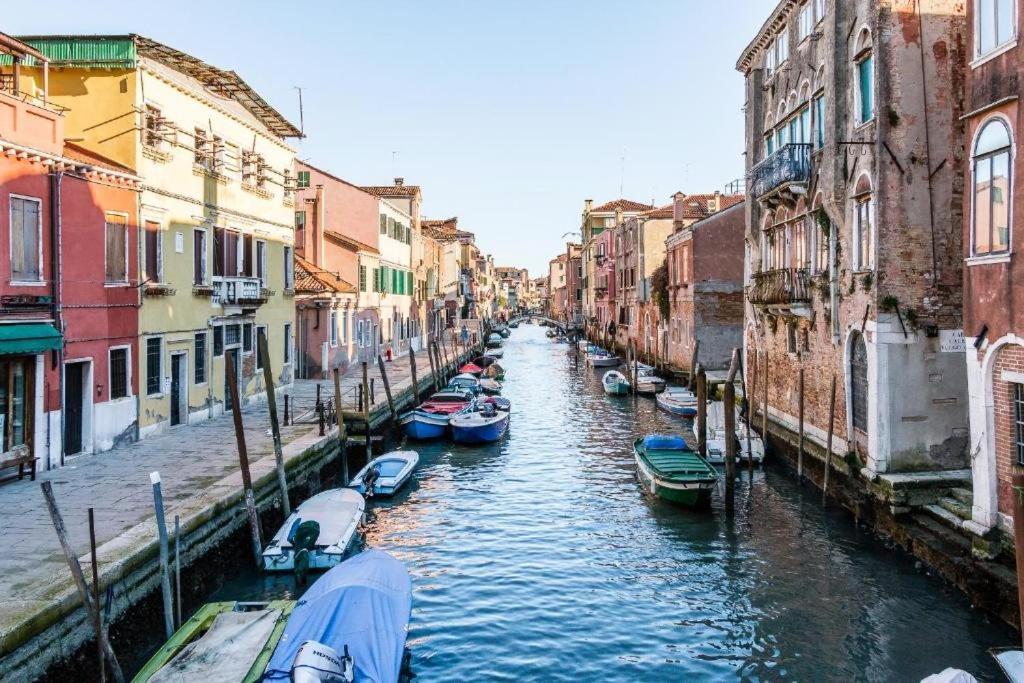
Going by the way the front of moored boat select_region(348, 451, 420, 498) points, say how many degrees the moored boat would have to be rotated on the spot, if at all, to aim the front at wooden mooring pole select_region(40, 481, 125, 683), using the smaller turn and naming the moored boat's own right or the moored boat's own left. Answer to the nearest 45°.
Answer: approximately 135° to the moored boat's own right

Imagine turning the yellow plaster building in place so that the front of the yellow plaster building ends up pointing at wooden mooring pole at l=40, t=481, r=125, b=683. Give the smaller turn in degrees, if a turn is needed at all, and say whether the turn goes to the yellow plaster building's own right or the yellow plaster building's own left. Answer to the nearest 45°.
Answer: approximately 45° to the yellow plaster building's own right

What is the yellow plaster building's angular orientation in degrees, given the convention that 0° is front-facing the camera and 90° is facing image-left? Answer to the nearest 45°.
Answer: approximately 315°

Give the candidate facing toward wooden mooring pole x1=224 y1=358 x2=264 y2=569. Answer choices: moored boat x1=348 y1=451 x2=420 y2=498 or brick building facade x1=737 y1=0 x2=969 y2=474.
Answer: the brick building facade

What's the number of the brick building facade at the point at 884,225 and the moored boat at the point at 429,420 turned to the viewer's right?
0

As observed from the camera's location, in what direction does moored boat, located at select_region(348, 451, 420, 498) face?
facing away from the viewer and to the right of the viewer

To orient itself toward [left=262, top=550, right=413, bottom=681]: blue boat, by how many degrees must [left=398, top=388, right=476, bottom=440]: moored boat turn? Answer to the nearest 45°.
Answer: approximately 45° to its left

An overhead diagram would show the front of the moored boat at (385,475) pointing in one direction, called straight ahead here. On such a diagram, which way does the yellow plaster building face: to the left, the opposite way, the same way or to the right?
to the right

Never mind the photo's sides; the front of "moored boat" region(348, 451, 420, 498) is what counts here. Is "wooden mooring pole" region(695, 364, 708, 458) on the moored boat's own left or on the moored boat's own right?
on the moored boat's own right
